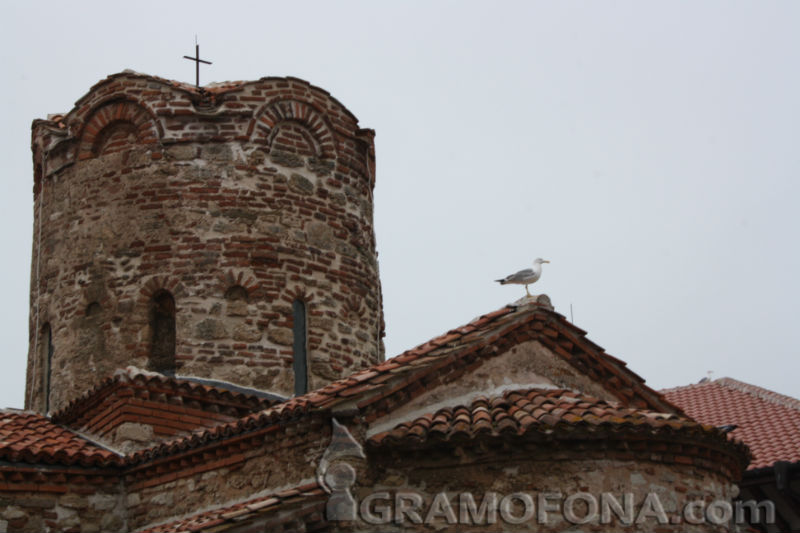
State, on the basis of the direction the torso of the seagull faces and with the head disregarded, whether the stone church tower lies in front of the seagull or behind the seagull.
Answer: behind

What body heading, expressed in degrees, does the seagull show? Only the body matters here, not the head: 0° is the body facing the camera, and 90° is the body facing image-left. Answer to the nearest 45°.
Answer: approximately 270°
